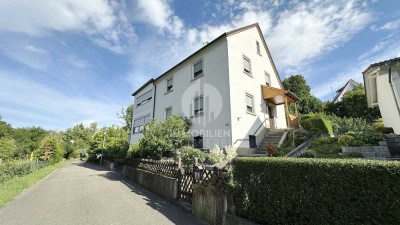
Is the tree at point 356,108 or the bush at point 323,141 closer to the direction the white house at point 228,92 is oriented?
the bush

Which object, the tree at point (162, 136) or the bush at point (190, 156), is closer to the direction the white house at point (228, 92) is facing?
the bush

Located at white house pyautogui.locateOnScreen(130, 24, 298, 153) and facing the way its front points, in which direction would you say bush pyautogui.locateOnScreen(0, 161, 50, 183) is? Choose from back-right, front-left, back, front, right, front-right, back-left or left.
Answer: back-right

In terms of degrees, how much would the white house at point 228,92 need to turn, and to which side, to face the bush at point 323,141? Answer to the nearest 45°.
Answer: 0° — it already faces it

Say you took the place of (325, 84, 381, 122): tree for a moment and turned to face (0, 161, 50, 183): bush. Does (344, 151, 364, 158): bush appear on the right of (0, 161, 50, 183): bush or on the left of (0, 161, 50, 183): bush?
left

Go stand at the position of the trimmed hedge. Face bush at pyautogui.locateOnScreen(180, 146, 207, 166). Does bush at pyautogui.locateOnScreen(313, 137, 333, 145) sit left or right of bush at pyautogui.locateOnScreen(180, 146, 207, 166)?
right

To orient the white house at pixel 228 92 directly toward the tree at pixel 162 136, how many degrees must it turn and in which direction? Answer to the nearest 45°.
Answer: approximately 90° to its right

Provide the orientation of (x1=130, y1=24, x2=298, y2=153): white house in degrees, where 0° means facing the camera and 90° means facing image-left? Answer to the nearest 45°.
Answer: approximately 315°
